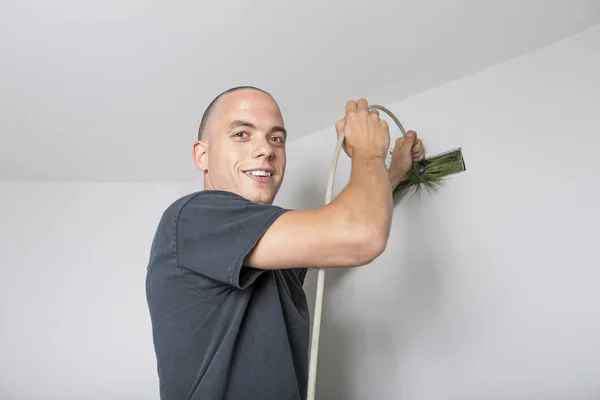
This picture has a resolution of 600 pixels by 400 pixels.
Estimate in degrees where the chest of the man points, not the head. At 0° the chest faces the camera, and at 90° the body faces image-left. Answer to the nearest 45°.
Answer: approximately 270°
